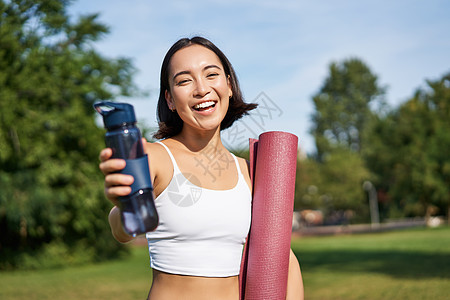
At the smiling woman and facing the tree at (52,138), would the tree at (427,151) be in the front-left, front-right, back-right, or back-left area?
front-right

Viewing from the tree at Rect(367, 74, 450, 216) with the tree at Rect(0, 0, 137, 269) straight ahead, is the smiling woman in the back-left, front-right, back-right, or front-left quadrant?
front-left

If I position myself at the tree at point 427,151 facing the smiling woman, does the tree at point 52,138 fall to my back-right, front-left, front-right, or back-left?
front-right

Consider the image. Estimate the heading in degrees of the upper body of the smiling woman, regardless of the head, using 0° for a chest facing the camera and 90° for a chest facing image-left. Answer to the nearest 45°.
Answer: approximately 0°

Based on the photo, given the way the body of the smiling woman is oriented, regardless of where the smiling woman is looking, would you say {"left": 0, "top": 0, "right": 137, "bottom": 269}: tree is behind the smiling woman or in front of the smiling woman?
behind
